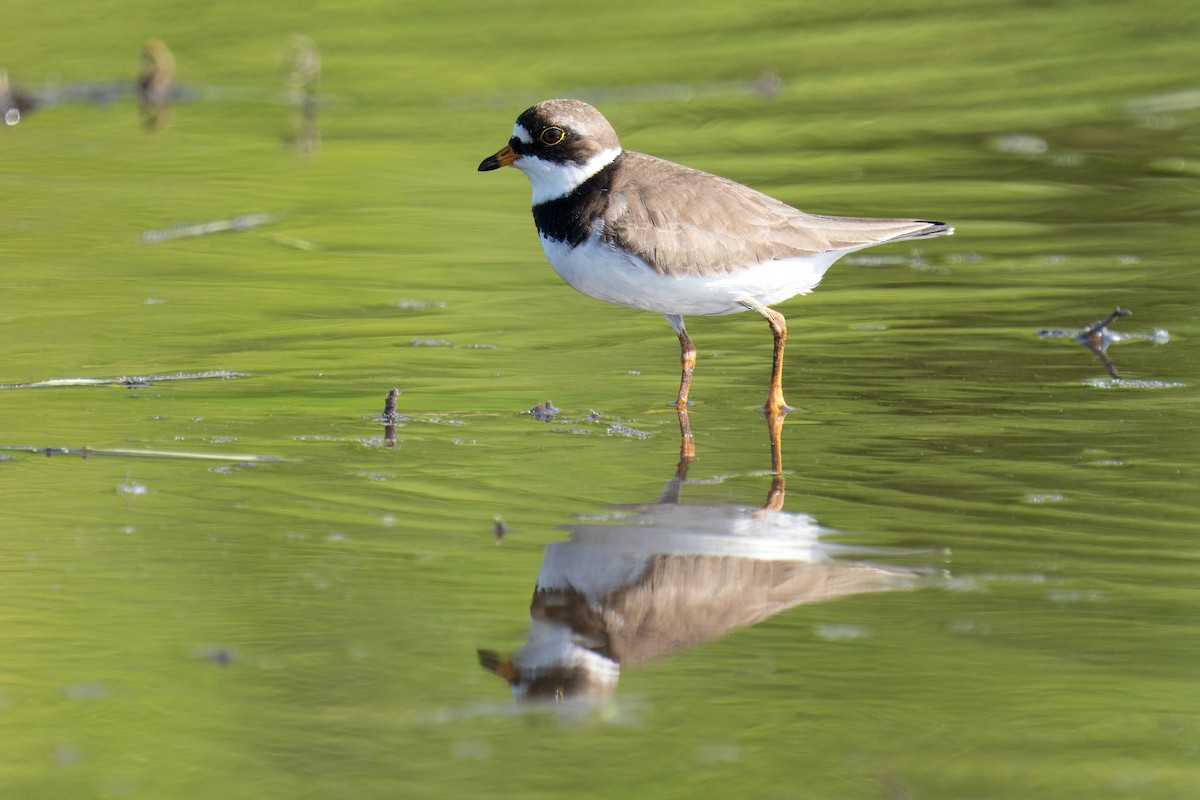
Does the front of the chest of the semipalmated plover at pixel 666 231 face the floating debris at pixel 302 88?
no

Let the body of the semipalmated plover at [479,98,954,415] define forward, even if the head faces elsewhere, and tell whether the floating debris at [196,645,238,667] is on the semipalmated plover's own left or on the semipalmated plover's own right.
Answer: on the semipalmated plover's own left

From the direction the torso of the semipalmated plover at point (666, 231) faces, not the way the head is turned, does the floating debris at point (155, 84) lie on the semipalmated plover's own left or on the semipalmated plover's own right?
on the semipalmated plover's own right

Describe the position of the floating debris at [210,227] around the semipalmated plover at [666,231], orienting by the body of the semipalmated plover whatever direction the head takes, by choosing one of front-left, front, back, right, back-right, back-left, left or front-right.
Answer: front-right

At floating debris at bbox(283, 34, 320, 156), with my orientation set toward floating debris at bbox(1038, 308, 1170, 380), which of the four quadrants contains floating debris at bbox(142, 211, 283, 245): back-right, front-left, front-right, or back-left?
front-right

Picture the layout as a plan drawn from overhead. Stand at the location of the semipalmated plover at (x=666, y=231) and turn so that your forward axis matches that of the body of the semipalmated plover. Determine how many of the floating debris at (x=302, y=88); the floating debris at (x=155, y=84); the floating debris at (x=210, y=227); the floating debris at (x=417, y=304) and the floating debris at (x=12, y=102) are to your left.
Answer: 0

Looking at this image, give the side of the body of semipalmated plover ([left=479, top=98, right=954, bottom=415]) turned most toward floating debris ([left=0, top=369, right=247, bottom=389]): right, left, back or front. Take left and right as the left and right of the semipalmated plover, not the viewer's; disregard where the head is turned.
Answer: front

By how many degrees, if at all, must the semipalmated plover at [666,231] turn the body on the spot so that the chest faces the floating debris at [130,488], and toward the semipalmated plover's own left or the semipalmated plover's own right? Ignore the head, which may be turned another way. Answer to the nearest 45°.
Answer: approximately 45° to the semipalmated plover's own left

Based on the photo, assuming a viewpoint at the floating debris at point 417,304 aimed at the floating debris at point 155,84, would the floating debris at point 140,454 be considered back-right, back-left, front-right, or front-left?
back-left

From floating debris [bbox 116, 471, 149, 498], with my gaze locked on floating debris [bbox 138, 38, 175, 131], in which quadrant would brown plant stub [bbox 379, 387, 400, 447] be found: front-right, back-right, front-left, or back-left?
front-right

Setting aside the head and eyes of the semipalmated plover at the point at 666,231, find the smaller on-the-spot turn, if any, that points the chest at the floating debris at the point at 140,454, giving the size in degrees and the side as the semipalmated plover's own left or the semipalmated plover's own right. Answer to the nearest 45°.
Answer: approximately 45° to the semipalmated plover's own left

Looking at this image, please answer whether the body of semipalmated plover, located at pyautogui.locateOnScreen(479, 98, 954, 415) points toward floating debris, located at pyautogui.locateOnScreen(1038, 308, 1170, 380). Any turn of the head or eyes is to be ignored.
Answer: no

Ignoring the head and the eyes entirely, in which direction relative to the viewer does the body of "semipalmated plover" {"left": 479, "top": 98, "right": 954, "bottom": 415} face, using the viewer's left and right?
facing to the left of the viewer

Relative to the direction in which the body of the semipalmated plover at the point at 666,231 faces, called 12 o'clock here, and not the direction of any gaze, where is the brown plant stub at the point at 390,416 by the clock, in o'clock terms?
The brown plant stub is roughly at 11 o'clock from the semipalmated plover.

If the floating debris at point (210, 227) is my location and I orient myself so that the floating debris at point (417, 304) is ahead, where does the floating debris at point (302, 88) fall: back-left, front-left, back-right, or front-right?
back-left
